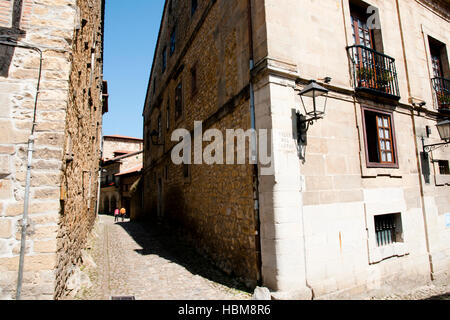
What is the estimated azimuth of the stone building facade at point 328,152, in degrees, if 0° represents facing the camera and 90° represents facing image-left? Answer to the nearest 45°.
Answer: approximately 315°

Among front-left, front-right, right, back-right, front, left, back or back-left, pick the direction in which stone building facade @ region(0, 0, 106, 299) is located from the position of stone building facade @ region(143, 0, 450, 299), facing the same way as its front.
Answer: right

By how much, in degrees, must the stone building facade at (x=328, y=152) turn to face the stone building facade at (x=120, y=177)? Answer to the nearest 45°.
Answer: approximately 180°
